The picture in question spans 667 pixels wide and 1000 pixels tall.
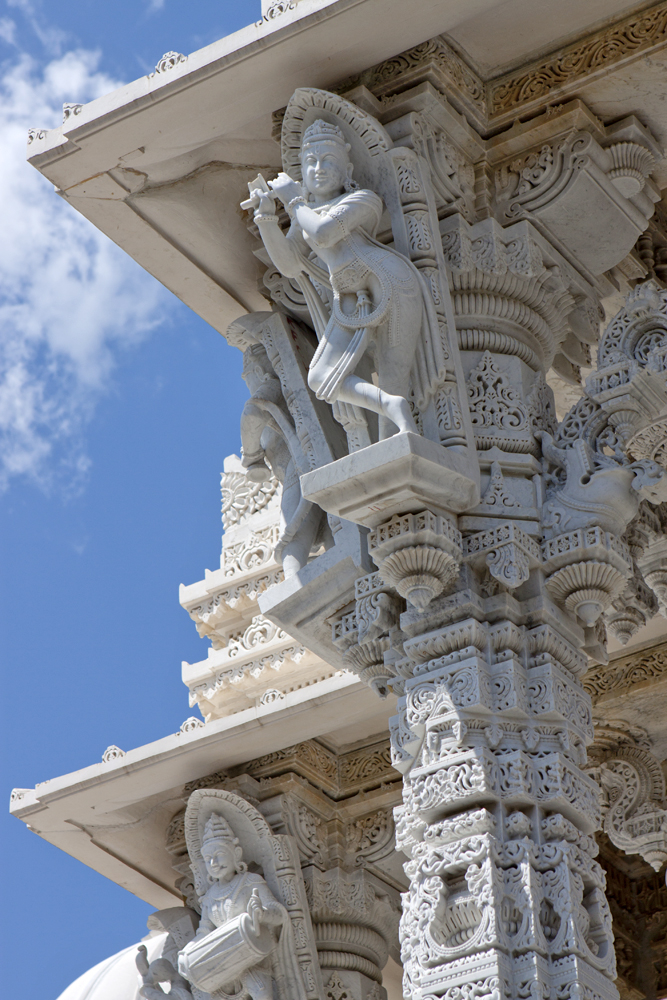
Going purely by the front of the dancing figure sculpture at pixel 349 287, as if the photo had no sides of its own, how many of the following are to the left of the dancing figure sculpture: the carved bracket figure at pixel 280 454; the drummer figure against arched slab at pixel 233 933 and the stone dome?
0

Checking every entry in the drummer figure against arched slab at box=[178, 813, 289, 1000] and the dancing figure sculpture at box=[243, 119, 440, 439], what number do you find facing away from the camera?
0

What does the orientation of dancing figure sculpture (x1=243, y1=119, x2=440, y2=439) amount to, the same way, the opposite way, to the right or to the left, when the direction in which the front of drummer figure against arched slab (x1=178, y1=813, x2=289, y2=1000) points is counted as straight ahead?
the same way

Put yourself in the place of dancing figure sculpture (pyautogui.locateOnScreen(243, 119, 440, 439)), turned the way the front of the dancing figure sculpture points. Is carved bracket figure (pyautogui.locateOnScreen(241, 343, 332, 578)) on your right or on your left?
on your right

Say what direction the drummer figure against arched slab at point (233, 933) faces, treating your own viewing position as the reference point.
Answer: facing the viewer and to the left of the viewer

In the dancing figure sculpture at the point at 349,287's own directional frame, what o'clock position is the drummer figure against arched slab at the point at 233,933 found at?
The drummer figure against arched slab is roughly at 4 o'clock from the dancing figure sculpture.

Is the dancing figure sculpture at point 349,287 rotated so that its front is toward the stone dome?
no

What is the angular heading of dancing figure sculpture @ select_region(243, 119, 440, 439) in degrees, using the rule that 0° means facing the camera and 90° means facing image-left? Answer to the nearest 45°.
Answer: approximately 45°

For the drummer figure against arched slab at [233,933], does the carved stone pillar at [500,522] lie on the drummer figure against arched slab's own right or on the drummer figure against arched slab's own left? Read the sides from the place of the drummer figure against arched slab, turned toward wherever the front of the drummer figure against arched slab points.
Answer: on the drummer figure against arched slab's own left
